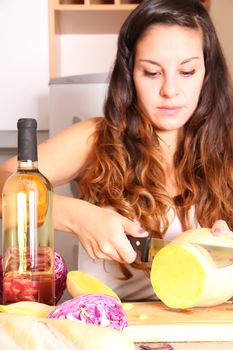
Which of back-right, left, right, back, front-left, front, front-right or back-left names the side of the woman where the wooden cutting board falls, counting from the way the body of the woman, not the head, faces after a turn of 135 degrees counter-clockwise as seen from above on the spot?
back-right

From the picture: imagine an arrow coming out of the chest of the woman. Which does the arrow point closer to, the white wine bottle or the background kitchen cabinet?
the white wine bottle

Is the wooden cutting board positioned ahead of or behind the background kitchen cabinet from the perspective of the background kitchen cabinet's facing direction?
ahead

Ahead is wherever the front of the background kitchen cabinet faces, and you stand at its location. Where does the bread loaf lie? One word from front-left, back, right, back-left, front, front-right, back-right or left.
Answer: front

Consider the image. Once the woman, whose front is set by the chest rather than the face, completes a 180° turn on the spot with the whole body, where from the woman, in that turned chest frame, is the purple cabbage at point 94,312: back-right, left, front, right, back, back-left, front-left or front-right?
back

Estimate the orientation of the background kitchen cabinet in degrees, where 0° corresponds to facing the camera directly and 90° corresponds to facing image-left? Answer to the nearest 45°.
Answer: approximately 0°

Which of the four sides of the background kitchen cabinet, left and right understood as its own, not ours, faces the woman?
front

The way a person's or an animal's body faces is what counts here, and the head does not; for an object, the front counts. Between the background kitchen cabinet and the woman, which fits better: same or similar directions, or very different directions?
same or similar directions

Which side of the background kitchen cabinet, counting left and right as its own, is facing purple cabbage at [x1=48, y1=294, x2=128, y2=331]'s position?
front

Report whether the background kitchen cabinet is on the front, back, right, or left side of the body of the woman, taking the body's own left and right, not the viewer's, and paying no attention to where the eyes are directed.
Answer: back

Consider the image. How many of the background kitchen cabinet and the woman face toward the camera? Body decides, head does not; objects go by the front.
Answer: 2

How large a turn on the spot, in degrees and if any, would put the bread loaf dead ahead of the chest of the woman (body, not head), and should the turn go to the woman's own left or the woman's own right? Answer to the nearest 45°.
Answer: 0° — they already face it

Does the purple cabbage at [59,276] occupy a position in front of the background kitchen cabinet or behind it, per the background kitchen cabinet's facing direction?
in front

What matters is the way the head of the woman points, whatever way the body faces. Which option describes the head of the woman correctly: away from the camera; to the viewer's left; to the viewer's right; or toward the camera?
toward the camera

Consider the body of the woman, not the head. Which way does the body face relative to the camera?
toward the camera
